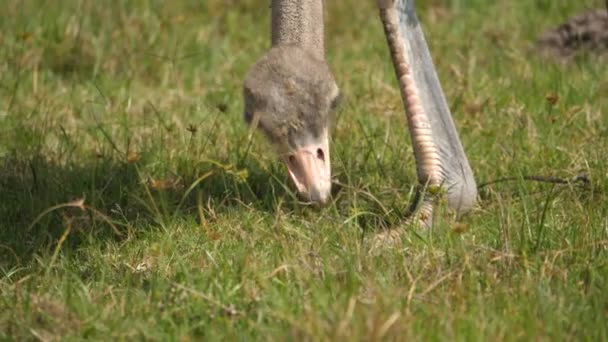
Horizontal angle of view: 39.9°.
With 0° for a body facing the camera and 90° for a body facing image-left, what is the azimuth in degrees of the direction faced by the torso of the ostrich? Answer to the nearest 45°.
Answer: approximately 45°
